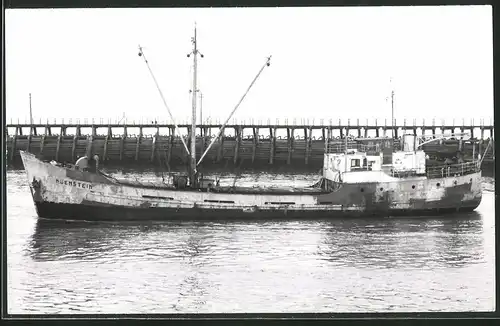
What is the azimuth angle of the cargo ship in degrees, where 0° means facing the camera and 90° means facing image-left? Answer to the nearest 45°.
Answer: approximately 90°

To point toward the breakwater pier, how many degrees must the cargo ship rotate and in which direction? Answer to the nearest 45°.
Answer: approximately 45° to its right
